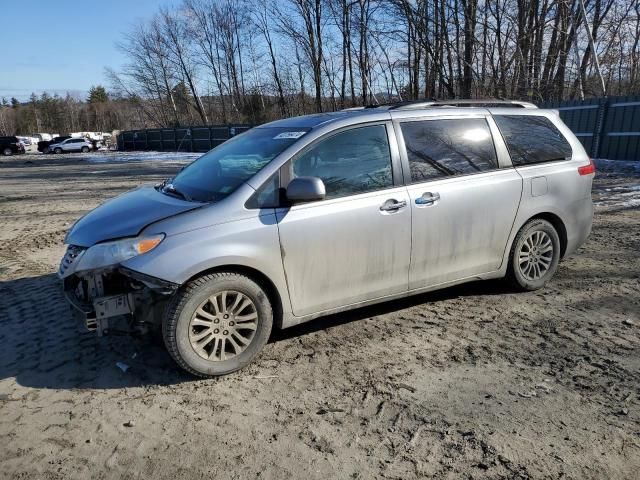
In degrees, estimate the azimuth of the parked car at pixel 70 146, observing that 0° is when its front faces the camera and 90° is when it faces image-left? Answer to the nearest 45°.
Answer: approximately 90°

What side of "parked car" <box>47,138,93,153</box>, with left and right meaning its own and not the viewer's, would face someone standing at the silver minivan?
left

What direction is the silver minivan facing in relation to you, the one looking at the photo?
facing the viewer and to the left of the viewer

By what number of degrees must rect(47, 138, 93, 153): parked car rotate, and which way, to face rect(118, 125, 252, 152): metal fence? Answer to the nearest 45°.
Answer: approximately 135° to its left

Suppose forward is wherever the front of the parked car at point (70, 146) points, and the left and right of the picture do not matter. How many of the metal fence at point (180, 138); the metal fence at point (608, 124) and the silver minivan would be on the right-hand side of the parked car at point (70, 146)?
0

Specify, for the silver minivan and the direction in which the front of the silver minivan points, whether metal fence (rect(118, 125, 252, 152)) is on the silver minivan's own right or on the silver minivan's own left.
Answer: on the silver minivan's own right

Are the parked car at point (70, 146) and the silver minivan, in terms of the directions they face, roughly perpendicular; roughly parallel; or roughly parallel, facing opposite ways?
roughly parallel

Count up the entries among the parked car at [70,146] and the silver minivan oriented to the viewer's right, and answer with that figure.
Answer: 0

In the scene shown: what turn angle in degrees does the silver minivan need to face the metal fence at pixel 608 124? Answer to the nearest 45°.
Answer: approximately 180°

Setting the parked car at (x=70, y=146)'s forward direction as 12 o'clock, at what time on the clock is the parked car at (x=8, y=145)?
the parked car at (x=8, y=145) is roughly at 12 o'clock from the parked car at (x=70, y=146).

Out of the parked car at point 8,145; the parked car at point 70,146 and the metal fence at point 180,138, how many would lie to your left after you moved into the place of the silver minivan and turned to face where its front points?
0

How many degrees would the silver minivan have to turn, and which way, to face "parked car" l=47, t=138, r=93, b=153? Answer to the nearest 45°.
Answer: approximately 90° to its right

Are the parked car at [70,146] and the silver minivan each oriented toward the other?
no

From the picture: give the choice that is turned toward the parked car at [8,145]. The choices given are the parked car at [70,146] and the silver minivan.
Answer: the parked car at [70,146]

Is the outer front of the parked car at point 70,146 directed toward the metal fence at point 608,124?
no
